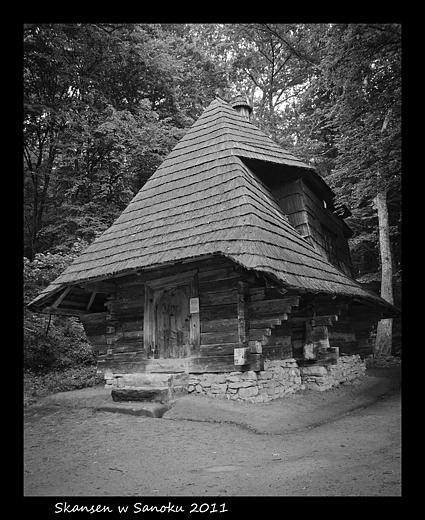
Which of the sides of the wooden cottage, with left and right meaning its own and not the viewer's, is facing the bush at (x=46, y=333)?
right

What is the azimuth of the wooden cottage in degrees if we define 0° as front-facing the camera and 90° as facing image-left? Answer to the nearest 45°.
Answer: approximately 45°

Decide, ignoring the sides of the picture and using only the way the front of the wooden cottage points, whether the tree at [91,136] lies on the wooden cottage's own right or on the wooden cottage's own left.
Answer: on the wooden cottage's own right

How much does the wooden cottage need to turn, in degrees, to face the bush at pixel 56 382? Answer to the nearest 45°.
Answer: approximately 90° to its right
